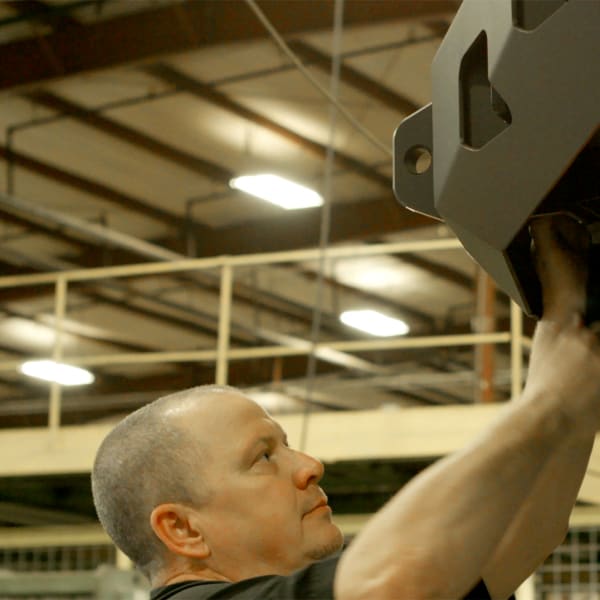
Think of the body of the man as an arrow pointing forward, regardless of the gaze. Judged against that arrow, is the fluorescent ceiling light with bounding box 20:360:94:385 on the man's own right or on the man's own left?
on the man's own left

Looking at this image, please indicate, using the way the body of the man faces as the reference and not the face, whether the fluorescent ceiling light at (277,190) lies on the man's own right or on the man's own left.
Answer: on the man's own left

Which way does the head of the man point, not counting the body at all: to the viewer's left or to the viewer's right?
to the viewer's right

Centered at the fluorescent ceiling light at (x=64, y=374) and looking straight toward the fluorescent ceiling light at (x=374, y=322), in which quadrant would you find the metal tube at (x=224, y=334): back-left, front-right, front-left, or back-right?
front-right

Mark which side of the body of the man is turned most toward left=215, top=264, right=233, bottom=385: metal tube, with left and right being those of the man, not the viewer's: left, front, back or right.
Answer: left

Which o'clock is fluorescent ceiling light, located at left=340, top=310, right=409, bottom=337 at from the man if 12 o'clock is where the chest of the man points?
The fluorescent ceiling light is roughly at 9 o'clock from the man.

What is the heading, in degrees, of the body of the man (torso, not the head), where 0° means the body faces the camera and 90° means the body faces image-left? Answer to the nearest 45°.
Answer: approximately 270°

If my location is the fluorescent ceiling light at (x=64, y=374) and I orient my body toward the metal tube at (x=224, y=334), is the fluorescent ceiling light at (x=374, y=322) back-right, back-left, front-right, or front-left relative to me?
front-left
